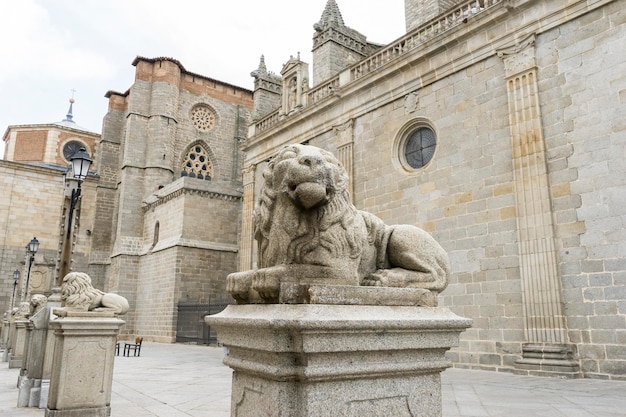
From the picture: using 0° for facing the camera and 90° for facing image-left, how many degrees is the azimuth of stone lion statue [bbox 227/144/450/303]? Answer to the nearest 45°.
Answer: approximately 45°

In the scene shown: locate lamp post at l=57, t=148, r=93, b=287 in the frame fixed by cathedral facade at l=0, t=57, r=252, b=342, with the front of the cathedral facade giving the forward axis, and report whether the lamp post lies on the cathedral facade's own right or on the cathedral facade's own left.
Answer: on the cathedral facade's own right

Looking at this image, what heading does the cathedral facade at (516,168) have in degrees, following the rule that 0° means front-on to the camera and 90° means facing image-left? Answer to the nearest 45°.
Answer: approximately 45°

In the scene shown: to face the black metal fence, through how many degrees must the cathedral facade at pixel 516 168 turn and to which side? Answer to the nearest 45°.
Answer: approximately 90° to its right

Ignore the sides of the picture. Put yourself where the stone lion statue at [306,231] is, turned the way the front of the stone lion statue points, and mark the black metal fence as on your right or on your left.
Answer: on your right

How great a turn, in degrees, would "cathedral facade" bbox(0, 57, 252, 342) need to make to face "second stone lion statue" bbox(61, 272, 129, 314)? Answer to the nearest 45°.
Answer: approximately 45° to its right

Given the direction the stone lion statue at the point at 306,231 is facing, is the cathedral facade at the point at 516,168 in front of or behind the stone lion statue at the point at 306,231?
behind

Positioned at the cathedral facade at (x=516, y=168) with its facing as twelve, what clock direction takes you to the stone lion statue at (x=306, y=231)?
The stone lion statue is roughly at 11 o'clock from the cathedral facade.
